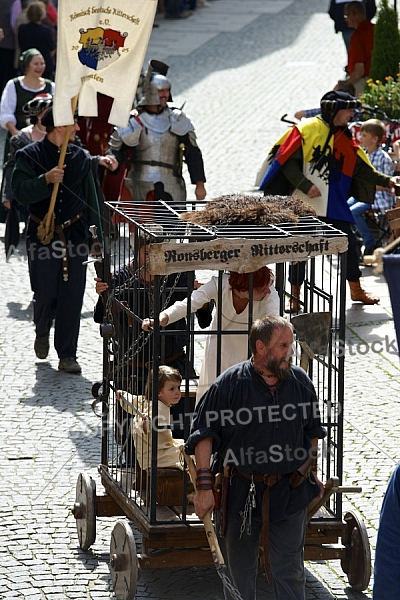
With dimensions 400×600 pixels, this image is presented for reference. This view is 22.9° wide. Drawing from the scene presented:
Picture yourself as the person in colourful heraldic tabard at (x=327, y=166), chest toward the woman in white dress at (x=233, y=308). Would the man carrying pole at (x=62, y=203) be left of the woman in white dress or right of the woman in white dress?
right

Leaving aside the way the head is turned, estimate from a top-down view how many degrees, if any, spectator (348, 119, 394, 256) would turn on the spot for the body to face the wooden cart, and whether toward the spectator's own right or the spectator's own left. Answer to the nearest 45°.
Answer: approximately 90° to the spectator's own left

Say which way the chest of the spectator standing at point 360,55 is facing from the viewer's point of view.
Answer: to the viewer's left

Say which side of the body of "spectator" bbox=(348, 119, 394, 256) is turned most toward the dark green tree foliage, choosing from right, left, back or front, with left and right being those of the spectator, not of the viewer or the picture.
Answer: right

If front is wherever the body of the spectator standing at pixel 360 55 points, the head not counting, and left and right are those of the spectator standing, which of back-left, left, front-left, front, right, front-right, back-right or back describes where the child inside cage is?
left

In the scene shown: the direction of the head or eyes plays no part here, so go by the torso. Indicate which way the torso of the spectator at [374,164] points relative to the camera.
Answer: to the viewer's left

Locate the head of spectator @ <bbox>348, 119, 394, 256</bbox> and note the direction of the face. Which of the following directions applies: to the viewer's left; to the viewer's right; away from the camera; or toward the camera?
to the viewer's left
